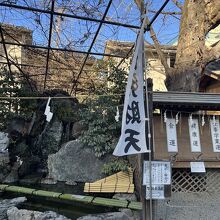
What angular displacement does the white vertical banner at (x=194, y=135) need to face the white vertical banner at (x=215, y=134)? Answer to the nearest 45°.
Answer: approximately 135° to its left

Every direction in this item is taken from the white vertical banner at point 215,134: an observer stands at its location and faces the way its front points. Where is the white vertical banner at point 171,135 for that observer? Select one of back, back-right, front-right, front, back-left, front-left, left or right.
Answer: front-right

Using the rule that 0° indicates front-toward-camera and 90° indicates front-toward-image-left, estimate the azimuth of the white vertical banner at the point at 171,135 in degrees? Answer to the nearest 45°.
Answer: approximately 0°

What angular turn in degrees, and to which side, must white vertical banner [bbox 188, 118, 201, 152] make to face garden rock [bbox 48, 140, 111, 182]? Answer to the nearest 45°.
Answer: approximately 90° to its right

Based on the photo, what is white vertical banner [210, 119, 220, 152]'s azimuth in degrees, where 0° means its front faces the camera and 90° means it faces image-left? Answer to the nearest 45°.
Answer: approximately 0°
